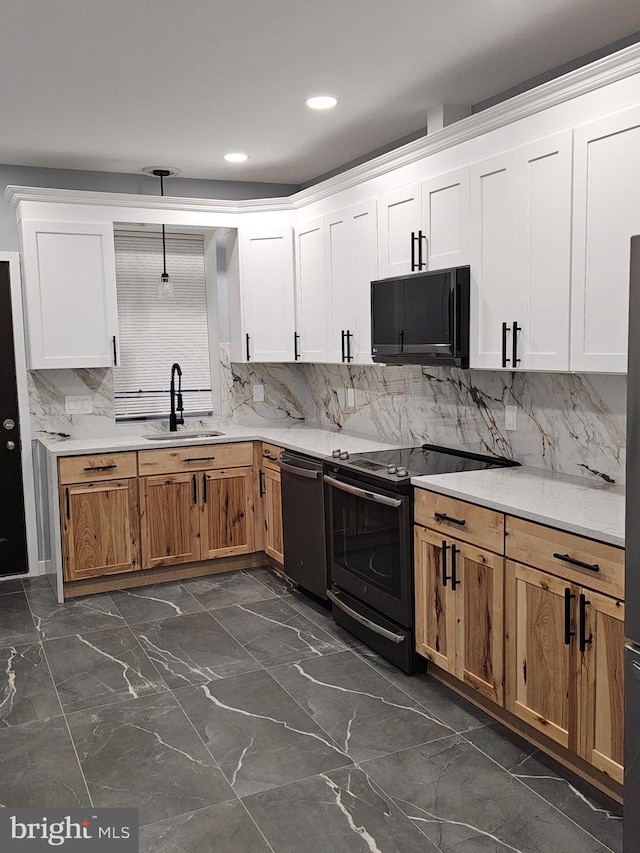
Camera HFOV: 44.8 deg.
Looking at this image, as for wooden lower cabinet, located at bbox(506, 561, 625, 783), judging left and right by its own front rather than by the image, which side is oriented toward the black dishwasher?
right

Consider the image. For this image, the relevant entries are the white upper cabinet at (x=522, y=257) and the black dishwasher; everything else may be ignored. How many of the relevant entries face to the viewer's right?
0

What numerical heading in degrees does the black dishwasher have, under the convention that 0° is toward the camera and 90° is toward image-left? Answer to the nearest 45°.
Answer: approximately 45°

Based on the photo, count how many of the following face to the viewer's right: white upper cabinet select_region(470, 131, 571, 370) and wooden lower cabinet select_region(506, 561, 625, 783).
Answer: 0

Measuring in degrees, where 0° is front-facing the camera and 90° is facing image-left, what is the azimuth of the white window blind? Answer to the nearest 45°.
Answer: approximately 0°

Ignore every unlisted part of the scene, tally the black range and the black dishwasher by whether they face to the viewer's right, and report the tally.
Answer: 0
